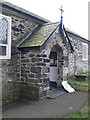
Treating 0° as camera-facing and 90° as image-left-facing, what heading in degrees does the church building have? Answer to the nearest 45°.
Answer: approximately 315°
